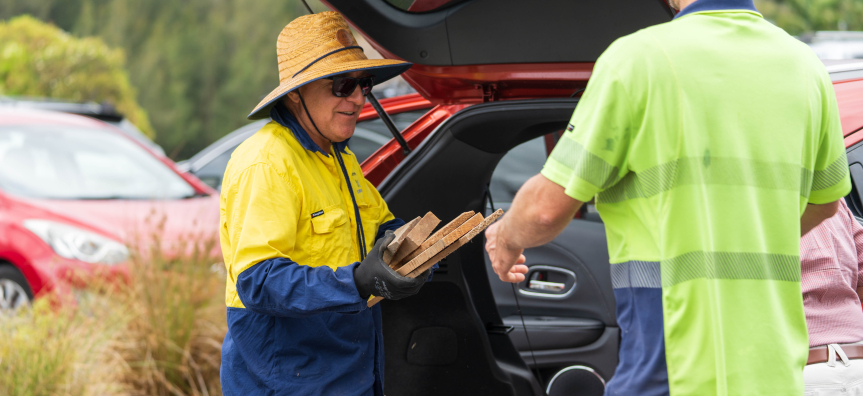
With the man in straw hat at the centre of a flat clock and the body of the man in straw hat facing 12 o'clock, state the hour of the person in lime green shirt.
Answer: The person in lime green shirt is roughly at 12 o'clock from the man in straw hat.

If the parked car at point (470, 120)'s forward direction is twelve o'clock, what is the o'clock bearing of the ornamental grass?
The ornamental grass is roughly at 8 o'clock from the parked car.

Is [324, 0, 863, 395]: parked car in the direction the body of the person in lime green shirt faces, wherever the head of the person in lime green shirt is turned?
yes

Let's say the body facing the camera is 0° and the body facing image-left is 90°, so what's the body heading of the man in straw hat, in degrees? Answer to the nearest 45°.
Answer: approximately 315°

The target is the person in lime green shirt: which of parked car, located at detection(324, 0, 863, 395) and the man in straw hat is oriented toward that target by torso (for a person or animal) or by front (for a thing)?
the man in straw hat

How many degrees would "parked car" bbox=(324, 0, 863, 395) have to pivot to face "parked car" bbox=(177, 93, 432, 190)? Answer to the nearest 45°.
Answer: approximately 90° to its left

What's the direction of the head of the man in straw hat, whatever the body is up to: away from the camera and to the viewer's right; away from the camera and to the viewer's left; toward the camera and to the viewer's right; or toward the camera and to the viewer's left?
toward the camera and to the viewer's right

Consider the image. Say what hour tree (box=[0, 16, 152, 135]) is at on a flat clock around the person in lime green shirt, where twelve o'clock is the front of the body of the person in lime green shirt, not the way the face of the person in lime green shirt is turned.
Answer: The tree is roughly at 12 o'clock from the person in lime green shirt.

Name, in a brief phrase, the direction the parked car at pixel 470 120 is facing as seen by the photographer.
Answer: facing away from the viewer and to the right of the viewer

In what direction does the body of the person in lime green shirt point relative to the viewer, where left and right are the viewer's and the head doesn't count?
facing away from the viewer and to the left of the viewer

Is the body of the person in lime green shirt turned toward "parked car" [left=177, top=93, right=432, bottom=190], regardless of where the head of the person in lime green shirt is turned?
yes

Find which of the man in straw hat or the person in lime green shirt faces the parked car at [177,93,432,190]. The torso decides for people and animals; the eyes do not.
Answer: the person in lime green shirt
